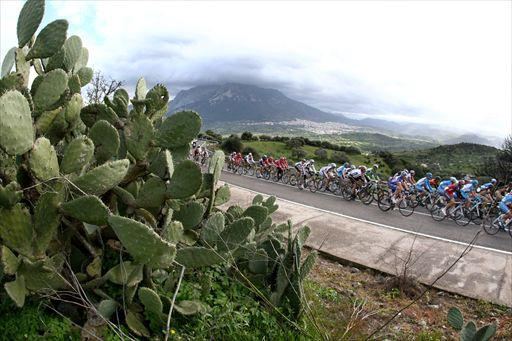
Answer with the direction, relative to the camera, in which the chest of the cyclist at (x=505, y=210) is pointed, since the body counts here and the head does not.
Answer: to the viewer's right

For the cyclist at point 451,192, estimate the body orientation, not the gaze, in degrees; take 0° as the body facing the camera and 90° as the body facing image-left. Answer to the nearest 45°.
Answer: approximately 270°

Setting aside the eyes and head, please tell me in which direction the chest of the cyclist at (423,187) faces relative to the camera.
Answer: to the viewer's right

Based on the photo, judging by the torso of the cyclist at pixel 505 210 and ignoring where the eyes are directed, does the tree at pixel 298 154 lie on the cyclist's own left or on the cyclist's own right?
on the cyclist's own left

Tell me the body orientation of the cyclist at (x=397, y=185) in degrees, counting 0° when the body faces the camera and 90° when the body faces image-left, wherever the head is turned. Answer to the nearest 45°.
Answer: approximately 270°

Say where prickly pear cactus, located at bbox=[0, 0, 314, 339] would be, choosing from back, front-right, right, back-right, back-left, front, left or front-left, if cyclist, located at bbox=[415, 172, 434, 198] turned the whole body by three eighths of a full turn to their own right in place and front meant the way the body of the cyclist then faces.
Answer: front-left

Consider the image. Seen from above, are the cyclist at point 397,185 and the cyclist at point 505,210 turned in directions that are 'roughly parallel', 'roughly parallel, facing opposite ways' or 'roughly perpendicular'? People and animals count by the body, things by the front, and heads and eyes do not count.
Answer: roughly parallel

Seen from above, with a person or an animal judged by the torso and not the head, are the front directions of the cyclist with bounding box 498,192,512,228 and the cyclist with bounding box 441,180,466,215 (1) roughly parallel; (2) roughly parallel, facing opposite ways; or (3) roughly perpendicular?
roughly parallel
